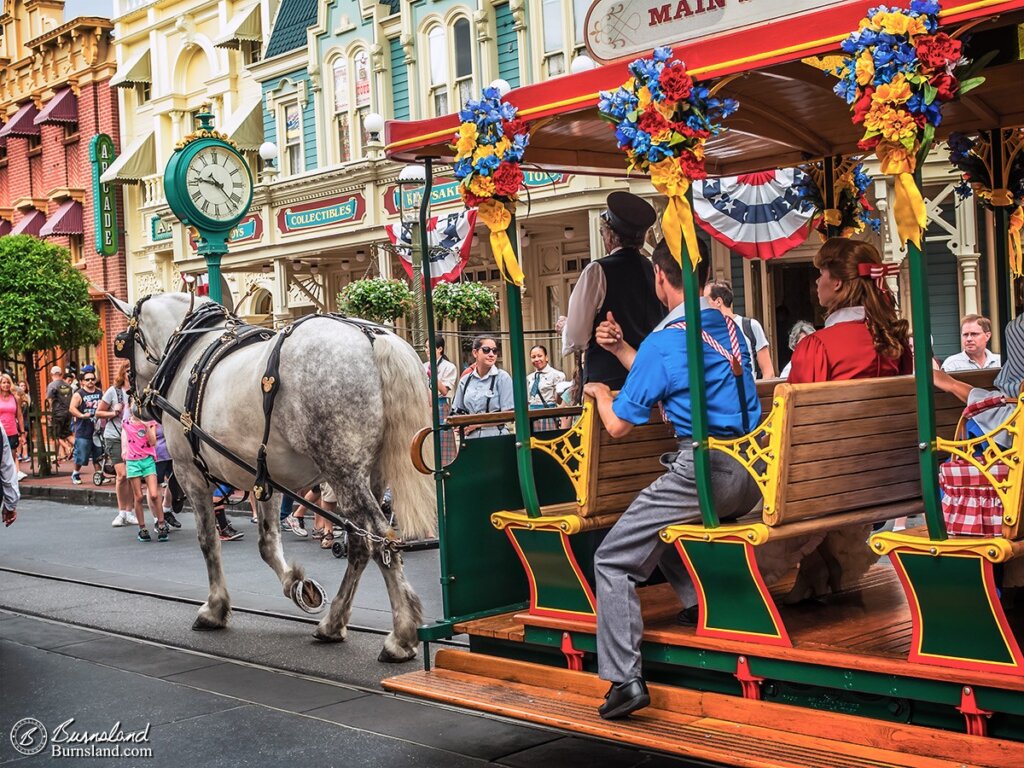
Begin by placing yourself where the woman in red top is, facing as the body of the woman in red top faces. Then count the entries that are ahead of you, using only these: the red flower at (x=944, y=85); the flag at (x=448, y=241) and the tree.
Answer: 2

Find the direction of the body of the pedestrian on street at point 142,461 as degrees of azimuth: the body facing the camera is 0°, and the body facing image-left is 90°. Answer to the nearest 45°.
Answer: approximately 0°

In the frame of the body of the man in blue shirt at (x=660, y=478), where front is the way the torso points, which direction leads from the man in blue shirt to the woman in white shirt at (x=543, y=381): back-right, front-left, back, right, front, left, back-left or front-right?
front-right

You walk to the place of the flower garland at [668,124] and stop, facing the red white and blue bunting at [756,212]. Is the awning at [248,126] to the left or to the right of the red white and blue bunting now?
left

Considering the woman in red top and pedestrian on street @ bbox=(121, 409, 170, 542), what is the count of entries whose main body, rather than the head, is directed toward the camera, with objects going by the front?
1

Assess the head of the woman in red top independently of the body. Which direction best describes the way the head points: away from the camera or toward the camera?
away from the camera

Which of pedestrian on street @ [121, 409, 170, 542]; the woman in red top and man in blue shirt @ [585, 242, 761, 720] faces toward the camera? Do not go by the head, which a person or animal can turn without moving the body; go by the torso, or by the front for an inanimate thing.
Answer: the pedestrian on street

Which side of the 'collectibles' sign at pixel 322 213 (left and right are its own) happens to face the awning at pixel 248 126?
right

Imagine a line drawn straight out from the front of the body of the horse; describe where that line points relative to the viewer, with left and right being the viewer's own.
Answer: facing away from the viewer and to the left of the viewer

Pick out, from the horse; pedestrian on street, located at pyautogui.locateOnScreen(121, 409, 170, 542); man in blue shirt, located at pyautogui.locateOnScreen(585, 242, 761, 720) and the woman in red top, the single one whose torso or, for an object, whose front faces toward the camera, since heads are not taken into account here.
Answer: the pedestrian on street
